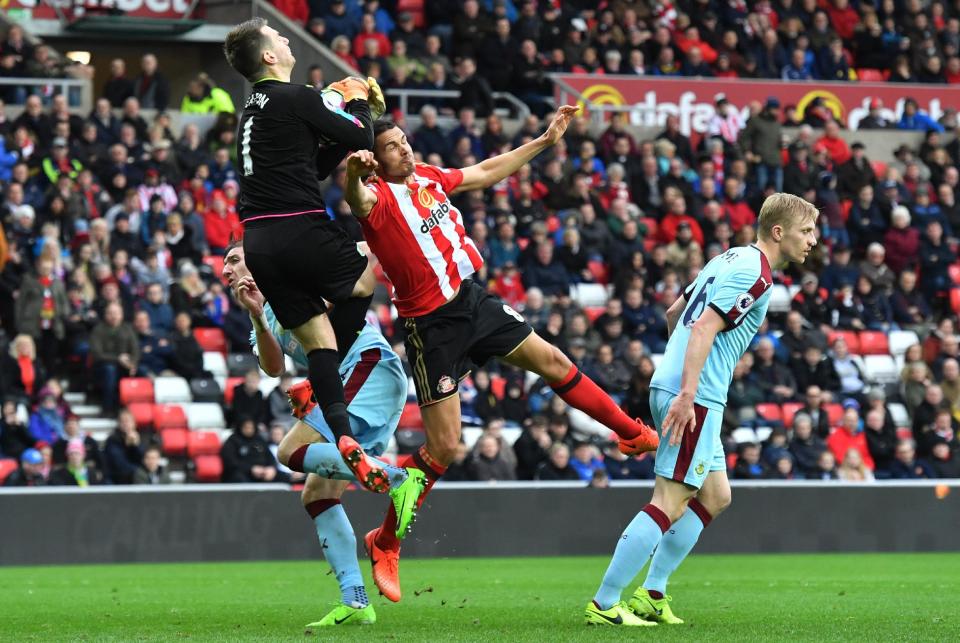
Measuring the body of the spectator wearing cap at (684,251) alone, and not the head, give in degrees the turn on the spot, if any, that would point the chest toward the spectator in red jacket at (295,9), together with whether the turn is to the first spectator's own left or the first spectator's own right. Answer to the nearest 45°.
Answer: approximately 90° to the first spectator's own right

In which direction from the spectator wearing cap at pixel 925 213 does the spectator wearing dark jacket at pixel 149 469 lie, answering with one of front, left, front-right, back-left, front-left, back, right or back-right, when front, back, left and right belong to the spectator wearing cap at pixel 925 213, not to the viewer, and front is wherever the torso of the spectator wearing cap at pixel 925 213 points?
front-right

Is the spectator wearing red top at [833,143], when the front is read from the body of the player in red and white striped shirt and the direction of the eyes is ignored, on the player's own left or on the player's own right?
on the player's own left

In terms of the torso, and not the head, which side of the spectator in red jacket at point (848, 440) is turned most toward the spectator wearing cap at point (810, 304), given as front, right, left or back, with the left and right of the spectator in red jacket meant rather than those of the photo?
back

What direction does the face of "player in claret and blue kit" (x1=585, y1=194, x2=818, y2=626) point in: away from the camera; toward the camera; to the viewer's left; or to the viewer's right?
to the viewer's right

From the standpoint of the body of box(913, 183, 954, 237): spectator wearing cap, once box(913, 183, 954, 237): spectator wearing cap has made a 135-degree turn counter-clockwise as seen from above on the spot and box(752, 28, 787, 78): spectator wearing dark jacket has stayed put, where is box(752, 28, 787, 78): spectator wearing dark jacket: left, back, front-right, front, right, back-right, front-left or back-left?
left

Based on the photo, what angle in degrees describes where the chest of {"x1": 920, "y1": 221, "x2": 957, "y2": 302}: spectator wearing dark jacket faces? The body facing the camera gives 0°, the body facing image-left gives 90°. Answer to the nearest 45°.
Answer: approximately 0°

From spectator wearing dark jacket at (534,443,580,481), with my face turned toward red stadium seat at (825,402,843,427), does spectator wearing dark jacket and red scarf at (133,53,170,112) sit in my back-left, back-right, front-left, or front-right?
back-left
